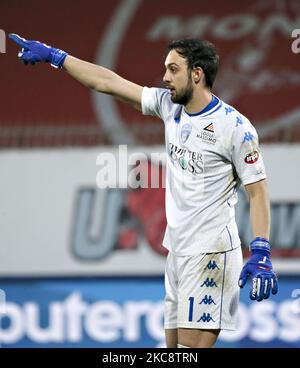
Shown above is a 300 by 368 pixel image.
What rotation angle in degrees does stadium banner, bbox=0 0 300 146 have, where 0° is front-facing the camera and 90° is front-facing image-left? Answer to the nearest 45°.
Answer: approximately 0°

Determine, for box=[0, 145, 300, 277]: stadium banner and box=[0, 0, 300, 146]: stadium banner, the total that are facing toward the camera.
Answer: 2

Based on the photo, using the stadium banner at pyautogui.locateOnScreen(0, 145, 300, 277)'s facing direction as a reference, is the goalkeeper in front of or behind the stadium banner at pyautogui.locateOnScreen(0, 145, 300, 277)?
in front

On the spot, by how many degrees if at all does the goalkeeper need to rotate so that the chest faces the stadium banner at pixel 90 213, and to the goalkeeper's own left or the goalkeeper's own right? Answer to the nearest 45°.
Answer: approximately 135° to the goalkeeper's own right
